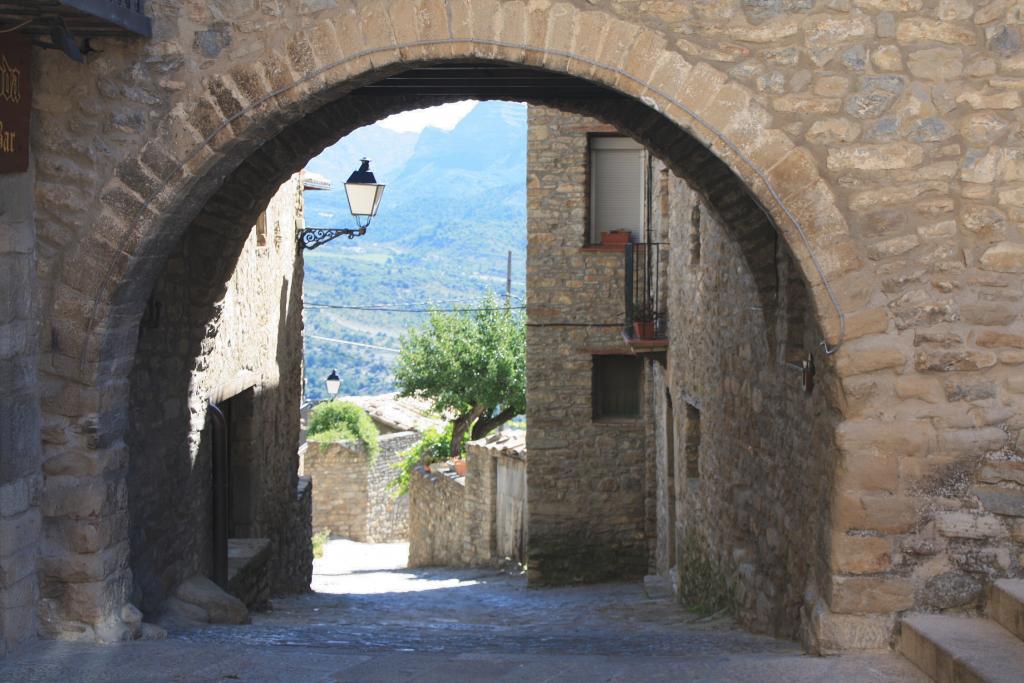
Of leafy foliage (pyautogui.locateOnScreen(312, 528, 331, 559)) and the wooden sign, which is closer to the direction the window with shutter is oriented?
the wooden sign

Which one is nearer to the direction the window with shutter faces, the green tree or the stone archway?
the stone archway

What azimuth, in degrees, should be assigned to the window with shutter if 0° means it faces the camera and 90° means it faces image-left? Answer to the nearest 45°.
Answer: approximately 0°

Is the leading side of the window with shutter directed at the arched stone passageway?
yes

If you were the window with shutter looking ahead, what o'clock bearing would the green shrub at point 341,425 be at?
The green shrub is roughly at 5 o'clock from the window with shutter.

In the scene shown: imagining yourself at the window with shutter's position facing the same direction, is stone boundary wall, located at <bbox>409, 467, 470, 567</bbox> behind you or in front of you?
behind

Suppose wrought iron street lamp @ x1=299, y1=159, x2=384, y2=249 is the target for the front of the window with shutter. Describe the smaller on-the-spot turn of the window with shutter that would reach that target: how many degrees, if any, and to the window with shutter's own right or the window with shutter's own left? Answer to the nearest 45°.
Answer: approximately 45° to the window with shutter's own right

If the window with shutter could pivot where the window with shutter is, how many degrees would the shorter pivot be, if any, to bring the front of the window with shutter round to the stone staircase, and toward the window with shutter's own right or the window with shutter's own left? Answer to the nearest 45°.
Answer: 0° — it already faces it

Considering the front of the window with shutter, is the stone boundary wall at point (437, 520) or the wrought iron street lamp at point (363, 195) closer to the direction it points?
the wrought iron street lamp

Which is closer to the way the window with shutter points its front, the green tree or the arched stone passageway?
the arched stone passageway

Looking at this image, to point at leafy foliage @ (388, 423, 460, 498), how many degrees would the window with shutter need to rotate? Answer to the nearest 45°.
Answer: approximately 135° to its right

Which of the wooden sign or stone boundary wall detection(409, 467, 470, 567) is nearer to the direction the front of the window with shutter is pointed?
the wooden sign
